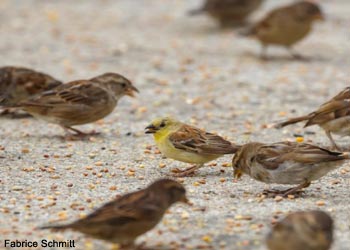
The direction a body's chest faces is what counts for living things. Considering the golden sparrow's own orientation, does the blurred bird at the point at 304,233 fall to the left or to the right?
on its left

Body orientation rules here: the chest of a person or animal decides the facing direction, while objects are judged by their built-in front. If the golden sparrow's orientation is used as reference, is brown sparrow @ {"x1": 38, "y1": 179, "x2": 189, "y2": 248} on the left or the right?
on its left

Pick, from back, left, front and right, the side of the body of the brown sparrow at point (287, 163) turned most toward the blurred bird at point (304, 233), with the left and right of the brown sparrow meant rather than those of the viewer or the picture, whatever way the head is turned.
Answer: left

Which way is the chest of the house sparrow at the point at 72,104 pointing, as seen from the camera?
to the viewer's right

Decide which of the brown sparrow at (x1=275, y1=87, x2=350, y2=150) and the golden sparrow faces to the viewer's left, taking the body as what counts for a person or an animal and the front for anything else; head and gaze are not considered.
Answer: the golden sparrow

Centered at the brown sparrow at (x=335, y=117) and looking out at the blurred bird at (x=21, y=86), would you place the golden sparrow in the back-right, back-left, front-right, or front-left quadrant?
front-left

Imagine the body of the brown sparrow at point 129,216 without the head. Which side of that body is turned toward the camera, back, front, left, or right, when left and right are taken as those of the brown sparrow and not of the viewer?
right

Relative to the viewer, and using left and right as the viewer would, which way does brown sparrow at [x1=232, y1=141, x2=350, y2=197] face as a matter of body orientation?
facing to the left of the viewer

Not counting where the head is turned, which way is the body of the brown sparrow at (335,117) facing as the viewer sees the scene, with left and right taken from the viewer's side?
facing to the right of the viewer

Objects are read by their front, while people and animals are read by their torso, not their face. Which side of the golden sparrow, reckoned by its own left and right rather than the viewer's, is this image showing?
left

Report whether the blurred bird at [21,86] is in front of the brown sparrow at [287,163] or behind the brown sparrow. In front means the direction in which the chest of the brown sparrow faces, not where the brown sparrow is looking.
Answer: in front

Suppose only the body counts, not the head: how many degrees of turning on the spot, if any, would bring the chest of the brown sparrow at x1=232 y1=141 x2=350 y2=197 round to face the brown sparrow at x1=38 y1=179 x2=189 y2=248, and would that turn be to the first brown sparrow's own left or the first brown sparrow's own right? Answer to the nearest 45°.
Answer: approximately 45° to the first brown sparrow's own left

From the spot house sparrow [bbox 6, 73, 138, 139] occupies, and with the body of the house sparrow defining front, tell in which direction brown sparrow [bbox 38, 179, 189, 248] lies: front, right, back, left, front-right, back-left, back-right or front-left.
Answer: right

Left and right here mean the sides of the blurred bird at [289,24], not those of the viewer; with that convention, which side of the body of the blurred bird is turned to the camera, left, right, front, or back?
right
